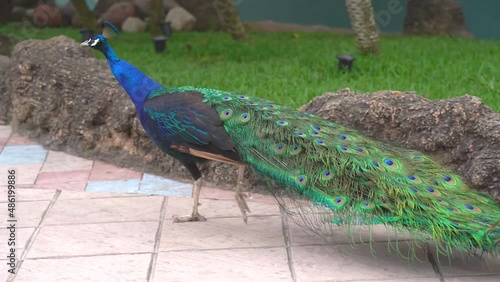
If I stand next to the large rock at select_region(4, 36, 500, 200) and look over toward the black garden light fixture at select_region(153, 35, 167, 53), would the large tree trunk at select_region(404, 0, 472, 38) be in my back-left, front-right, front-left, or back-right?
front-right

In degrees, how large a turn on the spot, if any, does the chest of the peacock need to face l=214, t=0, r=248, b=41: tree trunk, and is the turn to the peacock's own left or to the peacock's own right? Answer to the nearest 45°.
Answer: approximately 90° to the peacock's own right

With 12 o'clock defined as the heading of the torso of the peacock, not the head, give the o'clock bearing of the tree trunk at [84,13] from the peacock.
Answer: The tree trunk is roughly at 2 o'clock from the peacock.

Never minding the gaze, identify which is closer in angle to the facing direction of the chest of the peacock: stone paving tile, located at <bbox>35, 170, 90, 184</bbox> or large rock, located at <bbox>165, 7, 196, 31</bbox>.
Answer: the stone paving tile

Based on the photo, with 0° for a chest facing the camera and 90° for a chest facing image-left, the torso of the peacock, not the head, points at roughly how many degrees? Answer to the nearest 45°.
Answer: approximately 90°

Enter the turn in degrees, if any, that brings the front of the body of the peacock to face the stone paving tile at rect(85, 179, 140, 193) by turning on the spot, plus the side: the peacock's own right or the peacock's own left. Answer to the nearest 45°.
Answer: approximately 45° to the peacock's own right

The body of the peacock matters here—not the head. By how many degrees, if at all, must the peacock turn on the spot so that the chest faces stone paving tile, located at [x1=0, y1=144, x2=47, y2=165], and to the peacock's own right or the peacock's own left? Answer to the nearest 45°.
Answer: approximately 45° to the peacock's own right

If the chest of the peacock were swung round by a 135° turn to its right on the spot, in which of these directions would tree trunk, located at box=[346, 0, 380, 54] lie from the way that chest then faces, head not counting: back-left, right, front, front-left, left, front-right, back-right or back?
front-left

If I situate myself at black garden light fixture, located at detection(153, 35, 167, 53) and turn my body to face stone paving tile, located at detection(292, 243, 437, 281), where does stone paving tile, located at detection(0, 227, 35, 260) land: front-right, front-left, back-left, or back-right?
front-right

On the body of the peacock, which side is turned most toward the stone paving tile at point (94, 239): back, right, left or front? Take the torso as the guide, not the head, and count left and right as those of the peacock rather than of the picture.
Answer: front

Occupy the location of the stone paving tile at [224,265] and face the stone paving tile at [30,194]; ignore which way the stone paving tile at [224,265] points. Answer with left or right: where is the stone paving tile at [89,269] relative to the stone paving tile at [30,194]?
left
